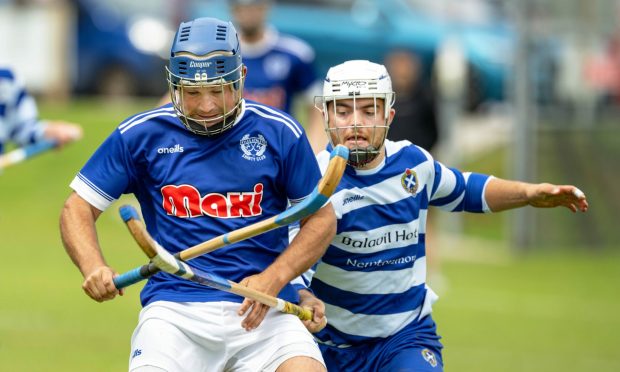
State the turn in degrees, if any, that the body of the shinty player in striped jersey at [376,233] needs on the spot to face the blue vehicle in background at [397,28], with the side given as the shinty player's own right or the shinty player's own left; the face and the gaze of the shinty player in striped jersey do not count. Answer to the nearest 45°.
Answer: approximately 180°

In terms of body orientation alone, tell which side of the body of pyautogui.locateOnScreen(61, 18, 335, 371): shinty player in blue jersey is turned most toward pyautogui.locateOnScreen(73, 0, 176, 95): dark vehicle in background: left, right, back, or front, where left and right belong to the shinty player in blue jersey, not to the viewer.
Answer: back

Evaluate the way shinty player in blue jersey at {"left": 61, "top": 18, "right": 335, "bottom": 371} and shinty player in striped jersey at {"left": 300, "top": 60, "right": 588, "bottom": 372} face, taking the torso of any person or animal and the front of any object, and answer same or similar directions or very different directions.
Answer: same or similar directions

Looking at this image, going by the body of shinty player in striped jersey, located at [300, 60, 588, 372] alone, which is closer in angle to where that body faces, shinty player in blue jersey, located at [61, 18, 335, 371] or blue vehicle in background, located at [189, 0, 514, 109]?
the shinty player in blue jersey

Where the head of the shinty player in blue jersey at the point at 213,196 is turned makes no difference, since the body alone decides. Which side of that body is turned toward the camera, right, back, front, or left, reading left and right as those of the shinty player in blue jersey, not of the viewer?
front

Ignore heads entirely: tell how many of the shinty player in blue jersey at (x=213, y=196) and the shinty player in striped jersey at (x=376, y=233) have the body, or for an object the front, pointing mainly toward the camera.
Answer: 2

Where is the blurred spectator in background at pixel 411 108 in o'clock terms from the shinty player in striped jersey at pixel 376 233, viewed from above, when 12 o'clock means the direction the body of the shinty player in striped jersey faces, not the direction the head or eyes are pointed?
The blurred spectator in background is roughly at 6 o'clock from the shinty player in striped jersey.

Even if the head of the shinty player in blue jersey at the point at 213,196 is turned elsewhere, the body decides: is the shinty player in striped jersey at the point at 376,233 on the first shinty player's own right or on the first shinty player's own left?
on the first shinty player's own left

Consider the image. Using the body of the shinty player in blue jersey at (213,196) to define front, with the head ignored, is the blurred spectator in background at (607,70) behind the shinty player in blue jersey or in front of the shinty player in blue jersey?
behind

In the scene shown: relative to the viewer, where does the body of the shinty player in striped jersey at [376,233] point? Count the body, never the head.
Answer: toward the camera

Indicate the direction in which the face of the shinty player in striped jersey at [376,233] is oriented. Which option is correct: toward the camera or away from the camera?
toward the camera

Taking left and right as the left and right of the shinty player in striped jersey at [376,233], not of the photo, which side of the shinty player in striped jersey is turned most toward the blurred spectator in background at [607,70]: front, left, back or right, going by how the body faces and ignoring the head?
back

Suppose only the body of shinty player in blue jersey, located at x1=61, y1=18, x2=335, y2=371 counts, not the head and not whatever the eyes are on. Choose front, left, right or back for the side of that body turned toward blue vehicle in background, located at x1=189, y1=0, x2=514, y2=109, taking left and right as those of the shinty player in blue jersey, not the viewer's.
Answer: back

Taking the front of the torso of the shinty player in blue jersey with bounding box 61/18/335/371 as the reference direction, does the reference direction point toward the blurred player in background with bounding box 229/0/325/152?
no

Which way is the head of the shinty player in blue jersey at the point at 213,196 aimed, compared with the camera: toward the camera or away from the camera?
toward the camera
